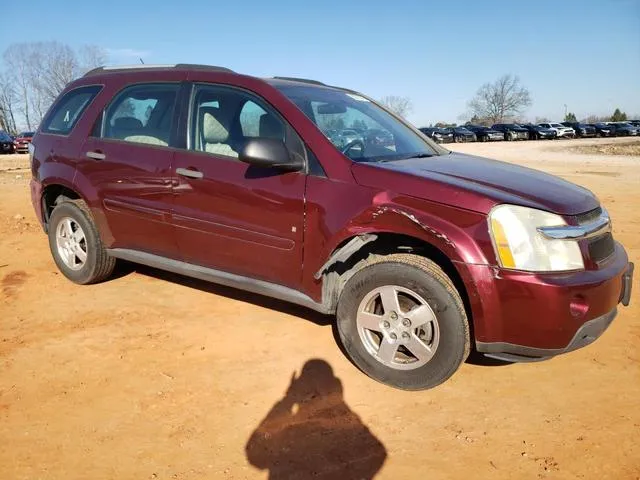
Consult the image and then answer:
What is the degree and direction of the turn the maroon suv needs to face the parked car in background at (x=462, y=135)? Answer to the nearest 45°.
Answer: approximately 135° to its left

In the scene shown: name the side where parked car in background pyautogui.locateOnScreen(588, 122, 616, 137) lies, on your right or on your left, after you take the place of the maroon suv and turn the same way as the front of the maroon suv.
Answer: on your left

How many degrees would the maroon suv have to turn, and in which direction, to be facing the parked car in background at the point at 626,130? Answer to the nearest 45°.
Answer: approximately 90° to its left

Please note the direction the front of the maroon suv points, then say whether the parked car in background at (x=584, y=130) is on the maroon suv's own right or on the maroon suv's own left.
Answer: on the maroon suv's own left

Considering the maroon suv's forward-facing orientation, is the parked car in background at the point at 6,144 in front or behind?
behind

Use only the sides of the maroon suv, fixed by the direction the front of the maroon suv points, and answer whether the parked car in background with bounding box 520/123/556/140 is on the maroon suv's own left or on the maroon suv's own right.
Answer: on the maroon suv's own left

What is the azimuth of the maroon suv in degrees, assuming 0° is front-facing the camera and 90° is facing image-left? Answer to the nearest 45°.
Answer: approximately 315°

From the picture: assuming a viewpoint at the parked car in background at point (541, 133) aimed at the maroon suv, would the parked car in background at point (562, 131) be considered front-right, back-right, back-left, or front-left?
back-left

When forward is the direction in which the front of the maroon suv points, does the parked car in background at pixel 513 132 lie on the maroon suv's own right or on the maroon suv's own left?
on the maroon suv's own left
